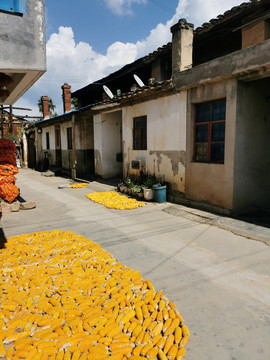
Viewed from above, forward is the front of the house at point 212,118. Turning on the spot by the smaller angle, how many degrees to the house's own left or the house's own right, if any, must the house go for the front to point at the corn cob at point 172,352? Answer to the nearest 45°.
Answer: approximately 45° to the house's own left
